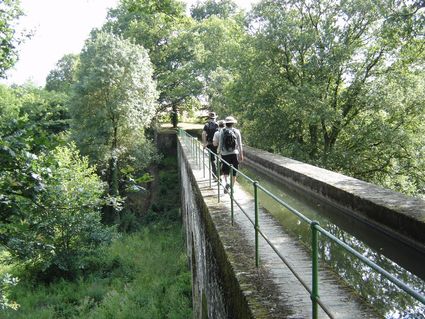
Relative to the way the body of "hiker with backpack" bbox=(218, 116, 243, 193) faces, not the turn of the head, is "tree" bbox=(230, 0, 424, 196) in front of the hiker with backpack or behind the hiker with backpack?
in front

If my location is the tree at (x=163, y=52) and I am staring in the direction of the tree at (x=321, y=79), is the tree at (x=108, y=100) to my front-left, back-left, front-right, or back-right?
front-right

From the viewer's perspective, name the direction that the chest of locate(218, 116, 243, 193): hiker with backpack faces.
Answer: away from the camera

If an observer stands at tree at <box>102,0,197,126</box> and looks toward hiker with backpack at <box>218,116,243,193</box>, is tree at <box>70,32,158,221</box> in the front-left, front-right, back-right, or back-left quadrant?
front-right

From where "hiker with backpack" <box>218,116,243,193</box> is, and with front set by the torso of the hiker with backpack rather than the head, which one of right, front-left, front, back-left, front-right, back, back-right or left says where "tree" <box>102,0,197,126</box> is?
front
